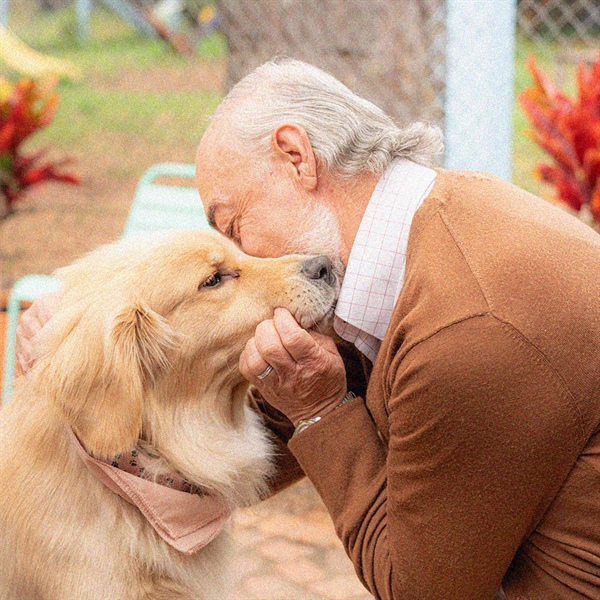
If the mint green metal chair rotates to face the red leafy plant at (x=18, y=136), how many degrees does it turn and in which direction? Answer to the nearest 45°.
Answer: approximately 135° to its right

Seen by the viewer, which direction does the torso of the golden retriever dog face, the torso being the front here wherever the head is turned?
to the viewer's right

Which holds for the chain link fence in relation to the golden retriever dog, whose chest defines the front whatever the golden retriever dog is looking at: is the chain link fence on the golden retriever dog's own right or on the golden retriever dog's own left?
on the golden retriever dog's own left

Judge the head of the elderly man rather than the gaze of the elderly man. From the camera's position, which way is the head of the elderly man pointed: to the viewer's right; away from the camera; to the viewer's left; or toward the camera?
to the viewer's left

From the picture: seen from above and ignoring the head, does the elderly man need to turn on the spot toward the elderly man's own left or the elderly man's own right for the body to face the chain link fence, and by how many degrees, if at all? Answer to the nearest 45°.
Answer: approximately 90° to the elderly man's own right

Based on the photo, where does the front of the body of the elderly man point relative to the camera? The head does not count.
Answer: to the viewer's left

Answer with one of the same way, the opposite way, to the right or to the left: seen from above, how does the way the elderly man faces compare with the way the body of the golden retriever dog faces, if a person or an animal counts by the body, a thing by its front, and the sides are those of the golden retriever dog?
the opposite way

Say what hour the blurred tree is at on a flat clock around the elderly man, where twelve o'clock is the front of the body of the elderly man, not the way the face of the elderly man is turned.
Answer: The blurred tree is roughly at 3 o'clock from the elderly man.

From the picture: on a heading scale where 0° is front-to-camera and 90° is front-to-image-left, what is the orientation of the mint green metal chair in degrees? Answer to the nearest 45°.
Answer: approximately 45°

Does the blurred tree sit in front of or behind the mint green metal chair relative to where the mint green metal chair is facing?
behind

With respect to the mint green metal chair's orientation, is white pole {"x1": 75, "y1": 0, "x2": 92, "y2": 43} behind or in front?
behind

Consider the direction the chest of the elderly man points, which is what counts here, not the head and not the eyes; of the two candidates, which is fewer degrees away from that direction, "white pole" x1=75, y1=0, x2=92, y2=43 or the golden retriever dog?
the golden retriever dog
